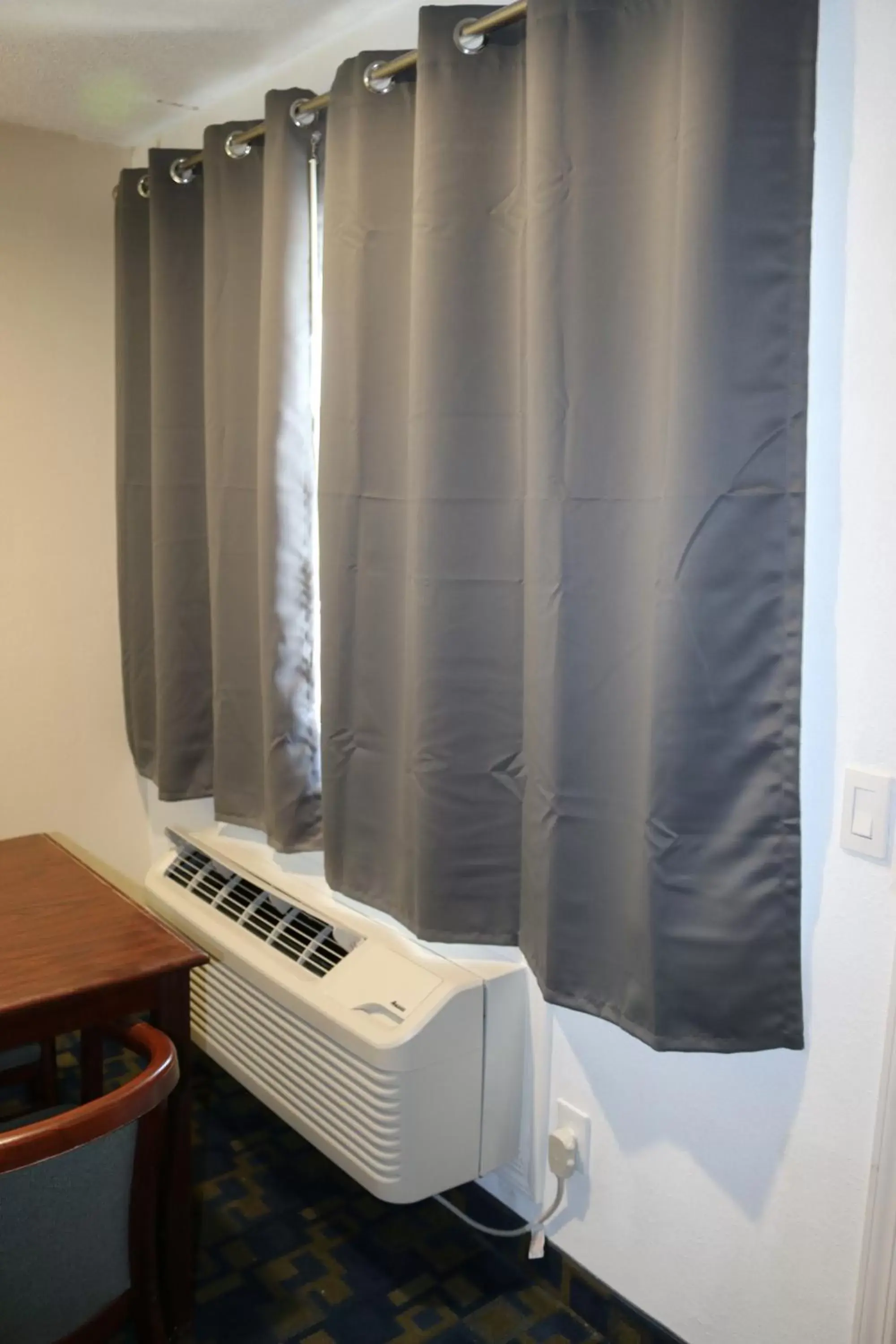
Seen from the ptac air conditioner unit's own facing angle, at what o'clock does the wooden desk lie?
The wooden desk is roughly at 1 o'clock from the ptac air conditioner unit.

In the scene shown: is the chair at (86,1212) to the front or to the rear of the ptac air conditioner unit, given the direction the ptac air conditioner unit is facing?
to the front

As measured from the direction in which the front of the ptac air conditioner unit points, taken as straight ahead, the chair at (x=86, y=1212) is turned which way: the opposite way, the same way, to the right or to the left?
to the right

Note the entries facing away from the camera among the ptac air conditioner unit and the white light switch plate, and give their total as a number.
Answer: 0

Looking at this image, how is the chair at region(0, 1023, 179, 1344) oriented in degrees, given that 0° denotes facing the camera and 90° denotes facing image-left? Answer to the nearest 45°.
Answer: approximately 135°

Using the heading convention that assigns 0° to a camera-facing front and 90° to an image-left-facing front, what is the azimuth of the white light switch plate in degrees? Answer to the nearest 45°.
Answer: approximately 45°

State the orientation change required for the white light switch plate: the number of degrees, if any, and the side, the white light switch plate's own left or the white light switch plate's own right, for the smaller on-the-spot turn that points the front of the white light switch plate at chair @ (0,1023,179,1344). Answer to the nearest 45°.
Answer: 0° — it already faces it

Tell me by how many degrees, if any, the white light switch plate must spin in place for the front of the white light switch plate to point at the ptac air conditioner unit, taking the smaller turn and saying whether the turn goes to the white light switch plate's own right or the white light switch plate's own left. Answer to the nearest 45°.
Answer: approximately 45° to the white light switch plate's own right
